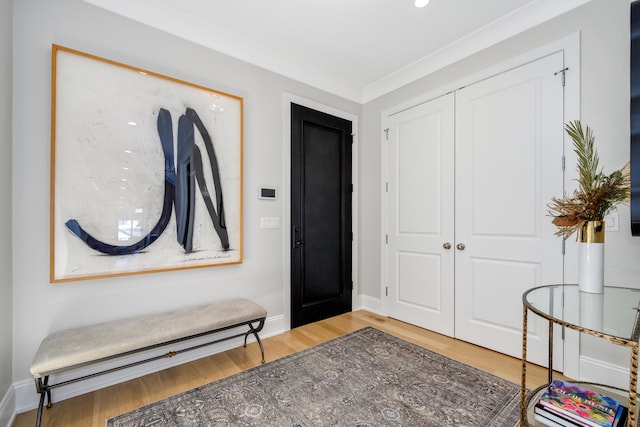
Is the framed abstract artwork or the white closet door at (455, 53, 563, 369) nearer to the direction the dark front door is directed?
the white closet door

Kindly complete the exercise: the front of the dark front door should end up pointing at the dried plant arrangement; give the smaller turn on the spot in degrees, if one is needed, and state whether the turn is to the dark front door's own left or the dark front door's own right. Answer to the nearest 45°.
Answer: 0° — it already faces it

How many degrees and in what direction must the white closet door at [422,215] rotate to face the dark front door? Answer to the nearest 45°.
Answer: approximately 45° to its right

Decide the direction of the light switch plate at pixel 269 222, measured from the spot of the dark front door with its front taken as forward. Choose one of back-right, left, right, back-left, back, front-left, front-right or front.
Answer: right

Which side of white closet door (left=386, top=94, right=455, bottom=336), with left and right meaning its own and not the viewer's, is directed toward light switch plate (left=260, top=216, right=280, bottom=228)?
front

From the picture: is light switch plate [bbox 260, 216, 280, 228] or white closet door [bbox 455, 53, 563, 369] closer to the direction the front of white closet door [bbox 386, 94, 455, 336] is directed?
the light switch plate

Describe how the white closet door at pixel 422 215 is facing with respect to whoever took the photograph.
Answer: facing the viewer and to the left of the viewer

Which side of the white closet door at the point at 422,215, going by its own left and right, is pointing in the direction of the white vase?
left

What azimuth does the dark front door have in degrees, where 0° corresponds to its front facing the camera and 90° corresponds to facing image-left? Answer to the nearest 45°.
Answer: approximately 315°

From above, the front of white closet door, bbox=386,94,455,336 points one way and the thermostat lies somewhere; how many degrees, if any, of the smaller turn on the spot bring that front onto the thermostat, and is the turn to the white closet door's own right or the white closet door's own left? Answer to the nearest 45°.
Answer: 0° — it already faces it

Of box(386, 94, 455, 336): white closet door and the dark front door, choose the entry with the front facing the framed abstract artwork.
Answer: the white closet door

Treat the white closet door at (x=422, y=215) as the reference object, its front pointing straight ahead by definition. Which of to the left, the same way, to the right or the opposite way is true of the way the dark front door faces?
to the left

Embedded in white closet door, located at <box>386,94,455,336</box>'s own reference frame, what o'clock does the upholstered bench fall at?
The upholstered bench is roughly at 12 o'clock from the white closet door.

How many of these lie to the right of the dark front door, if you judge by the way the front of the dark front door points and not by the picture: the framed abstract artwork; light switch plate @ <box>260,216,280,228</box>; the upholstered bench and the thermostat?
4

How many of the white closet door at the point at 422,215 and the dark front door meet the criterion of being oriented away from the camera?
0

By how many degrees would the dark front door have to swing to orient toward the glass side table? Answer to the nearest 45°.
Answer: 0° — it already faces it
